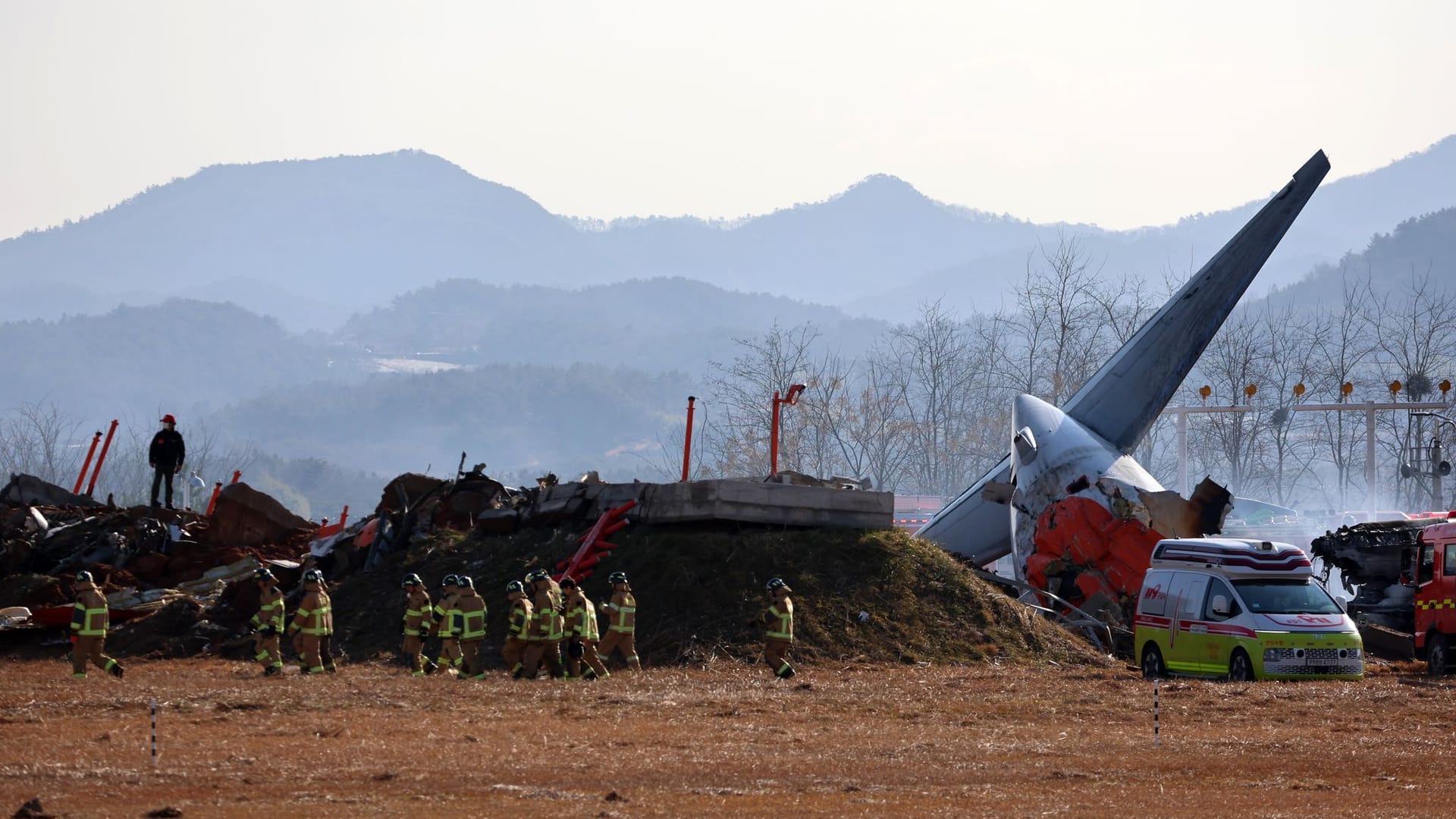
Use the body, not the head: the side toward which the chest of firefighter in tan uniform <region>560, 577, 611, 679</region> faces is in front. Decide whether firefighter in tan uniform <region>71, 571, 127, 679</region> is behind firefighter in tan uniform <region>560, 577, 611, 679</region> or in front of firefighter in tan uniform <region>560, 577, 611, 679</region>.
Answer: in front

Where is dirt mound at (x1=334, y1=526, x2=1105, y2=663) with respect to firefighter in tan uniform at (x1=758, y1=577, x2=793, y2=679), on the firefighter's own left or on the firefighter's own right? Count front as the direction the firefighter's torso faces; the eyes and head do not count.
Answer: on the firefighter's own right

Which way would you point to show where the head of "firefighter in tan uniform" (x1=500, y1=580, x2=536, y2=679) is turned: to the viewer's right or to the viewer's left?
to the viewer's left

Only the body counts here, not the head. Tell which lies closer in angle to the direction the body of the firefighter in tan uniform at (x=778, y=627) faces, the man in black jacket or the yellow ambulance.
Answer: the man in black jacket

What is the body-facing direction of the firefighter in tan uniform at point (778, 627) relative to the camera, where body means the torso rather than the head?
to the viewer's left

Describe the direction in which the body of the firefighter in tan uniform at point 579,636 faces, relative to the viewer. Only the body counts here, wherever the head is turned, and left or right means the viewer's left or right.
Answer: facing to the left of the viewer

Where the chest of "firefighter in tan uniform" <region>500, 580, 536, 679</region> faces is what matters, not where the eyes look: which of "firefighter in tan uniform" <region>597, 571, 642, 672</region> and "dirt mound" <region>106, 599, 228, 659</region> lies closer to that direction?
the dirt mound

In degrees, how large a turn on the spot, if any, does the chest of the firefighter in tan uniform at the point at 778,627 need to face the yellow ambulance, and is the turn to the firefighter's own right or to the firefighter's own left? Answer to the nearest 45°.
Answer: approximately 180°

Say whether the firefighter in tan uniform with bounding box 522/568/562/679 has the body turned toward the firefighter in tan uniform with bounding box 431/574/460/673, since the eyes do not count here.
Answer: yes

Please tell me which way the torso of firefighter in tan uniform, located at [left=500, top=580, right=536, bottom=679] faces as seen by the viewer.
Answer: to the viewer's left

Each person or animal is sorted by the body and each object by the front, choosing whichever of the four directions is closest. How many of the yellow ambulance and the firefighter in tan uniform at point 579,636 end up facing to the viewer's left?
1

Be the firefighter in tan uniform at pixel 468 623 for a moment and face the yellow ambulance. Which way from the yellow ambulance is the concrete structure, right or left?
left

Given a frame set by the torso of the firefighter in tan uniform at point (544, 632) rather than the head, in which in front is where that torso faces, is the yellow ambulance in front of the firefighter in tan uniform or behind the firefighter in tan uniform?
behind

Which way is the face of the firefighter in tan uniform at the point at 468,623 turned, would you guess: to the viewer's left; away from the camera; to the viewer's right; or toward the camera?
to the viewer's left

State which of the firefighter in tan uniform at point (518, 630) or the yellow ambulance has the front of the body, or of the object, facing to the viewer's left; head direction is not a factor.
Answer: the firefighter in tan uniform

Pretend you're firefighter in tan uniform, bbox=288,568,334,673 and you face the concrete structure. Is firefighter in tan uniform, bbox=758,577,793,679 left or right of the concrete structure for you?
right

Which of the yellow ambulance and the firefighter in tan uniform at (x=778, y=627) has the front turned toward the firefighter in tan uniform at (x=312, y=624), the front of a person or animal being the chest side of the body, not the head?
the firefighter in tan uniform at (x=778, y=627)
